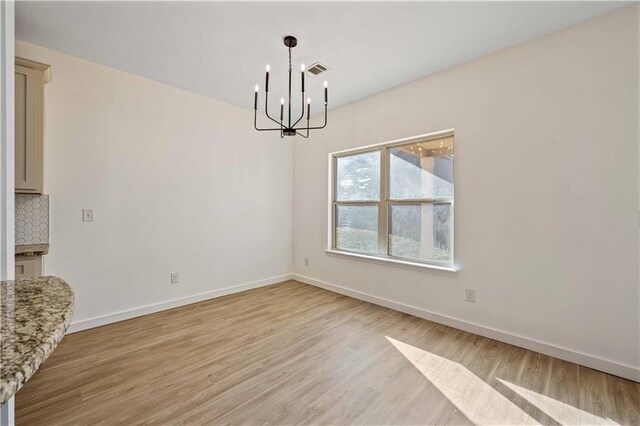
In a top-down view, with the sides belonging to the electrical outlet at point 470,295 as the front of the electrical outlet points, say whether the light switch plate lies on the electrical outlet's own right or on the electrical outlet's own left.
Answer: on the electrical outlet's own right

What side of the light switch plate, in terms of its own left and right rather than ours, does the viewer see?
front

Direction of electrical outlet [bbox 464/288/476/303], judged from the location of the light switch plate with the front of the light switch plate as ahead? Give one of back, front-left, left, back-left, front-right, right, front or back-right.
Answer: front-left

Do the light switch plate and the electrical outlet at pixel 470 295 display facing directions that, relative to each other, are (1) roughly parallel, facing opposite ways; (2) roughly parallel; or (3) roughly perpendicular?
roughly perpendicular

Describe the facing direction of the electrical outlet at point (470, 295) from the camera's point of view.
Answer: facing the viewer

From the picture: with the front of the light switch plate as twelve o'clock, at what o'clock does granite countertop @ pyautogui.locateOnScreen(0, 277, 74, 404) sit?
The granite countertop is roughly at 12 o'clock from the light switch plate.

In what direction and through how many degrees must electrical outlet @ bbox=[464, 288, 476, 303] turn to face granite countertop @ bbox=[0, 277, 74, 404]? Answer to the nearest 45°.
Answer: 0° — it already faces it

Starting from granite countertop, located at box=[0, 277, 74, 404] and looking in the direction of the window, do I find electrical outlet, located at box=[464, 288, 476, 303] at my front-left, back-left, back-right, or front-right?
front-right
